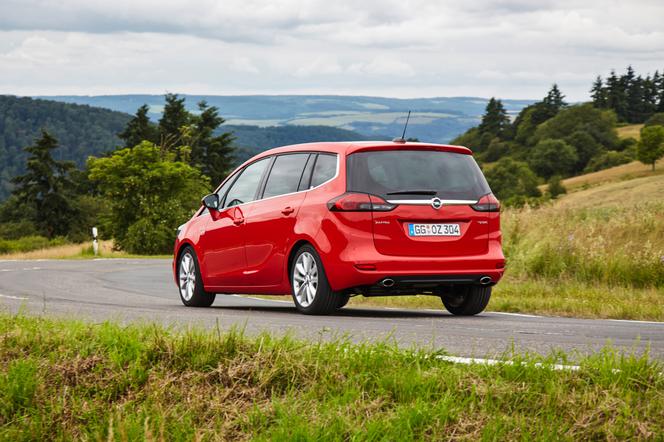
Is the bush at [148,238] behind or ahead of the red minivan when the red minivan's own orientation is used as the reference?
ahead

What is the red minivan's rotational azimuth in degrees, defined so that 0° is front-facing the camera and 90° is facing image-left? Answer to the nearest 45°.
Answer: approximately 135°

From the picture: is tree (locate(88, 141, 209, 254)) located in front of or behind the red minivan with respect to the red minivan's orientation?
in front
